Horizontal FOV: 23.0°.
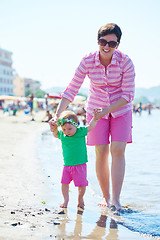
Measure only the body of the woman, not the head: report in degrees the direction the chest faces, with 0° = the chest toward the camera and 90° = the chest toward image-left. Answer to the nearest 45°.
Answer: approximately 0°

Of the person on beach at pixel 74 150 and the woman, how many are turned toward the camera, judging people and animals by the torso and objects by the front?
2

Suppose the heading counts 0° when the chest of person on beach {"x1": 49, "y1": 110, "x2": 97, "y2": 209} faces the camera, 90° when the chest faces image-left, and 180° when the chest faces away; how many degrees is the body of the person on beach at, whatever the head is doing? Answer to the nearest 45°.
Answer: approximately 0°
